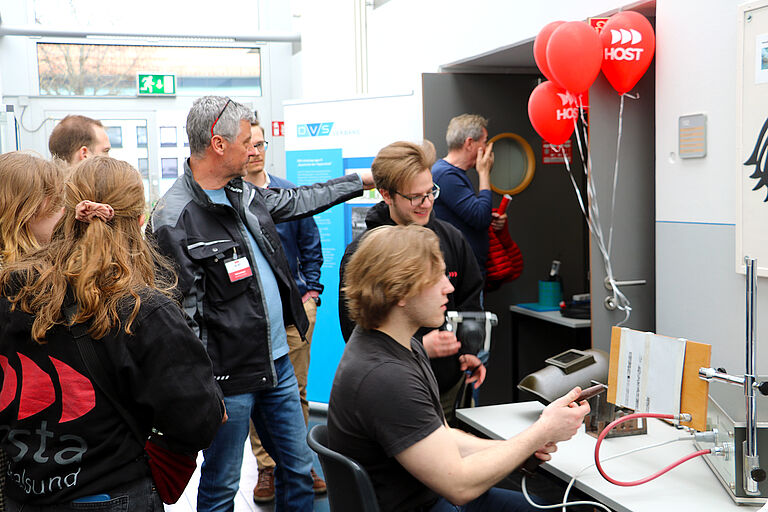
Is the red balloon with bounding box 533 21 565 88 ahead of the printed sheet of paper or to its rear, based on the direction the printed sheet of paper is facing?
to the rear

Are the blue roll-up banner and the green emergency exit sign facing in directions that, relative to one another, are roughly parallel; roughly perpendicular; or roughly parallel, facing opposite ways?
roughly parallel

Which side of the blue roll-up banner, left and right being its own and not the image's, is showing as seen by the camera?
front

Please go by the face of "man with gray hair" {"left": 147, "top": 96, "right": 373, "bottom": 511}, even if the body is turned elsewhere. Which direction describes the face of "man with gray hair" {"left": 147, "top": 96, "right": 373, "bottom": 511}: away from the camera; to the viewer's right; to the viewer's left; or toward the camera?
to the viewer's right

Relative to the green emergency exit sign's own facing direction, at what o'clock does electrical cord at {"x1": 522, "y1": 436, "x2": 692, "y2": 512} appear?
The electrical cord is roughly at 12 o'clock from the green emergency exit sign.

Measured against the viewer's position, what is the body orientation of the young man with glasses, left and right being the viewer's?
facing the viewer and to the right of the viewer

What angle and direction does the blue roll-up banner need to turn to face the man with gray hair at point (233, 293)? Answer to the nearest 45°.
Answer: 0° — it already faces them

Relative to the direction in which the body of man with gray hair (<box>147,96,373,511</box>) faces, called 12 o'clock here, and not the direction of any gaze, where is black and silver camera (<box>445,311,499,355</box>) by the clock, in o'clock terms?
The black and silver camera is roughly at 11 o'clock from the man with gray hair.

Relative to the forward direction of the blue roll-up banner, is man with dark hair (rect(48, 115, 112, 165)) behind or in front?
in front

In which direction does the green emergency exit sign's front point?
toward the camera

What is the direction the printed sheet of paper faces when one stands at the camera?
facing the viewer

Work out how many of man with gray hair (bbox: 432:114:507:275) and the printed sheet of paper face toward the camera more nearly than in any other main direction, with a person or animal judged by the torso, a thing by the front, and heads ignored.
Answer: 1

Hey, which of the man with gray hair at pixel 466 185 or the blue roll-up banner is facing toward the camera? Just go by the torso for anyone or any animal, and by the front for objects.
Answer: the blue roll-up banner

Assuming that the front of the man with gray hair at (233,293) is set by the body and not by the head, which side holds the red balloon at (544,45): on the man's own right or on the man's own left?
on the man's own left
